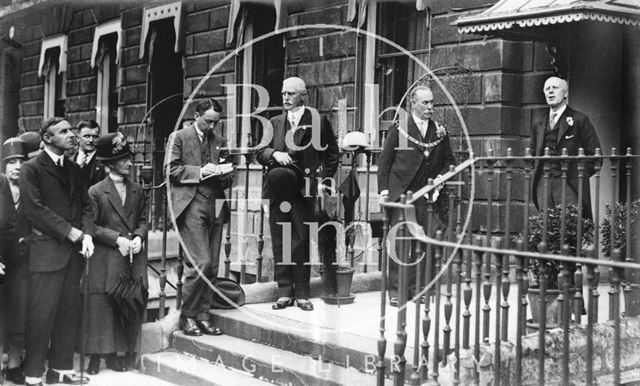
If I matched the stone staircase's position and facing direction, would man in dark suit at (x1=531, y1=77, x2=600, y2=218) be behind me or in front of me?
behind

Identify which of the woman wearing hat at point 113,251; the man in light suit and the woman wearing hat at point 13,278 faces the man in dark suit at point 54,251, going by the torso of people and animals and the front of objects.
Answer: the woman wearing hat at point 13,278

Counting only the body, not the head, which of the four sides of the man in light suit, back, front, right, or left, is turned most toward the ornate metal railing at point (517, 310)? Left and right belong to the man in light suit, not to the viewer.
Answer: front

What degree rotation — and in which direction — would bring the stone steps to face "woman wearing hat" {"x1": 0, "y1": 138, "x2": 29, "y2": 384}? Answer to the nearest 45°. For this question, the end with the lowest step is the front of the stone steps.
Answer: approximately 45° to its right

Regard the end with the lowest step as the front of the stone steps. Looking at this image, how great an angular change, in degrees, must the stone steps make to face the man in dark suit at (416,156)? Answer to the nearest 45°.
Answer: approximately 135° to its left

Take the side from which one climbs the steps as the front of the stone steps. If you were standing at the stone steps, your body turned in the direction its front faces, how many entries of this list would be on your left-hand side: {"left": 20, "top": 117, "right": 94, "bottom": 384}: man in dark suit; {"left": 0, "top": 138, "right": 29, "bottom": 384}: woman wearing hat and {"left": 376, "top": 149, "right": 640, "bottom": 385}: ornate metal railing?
1

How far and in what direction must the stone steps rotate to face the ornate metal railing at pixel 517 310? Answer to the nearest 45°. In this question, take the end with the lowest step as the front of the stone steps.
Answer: approximately 90° to its left

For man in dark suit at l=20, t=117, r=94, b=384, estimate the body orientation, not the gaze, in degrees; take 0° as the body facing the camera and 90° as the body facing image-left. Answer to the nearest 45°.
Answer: approximately 315°

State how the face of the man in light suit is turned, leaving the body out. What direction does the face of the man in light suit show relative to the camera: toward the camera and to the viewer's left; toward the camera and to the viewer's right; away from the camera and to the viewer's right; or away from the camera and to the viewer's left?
toward the camera and to the viewer's right

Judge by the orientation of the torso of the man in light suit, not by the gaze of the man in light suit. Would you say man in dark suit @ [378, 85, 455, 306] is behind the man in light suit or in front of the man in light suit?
in front

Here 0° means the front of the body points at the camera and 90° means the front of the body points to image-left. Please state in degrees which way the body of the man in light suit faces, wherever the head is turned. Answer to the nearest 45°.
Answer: approximately 315°
